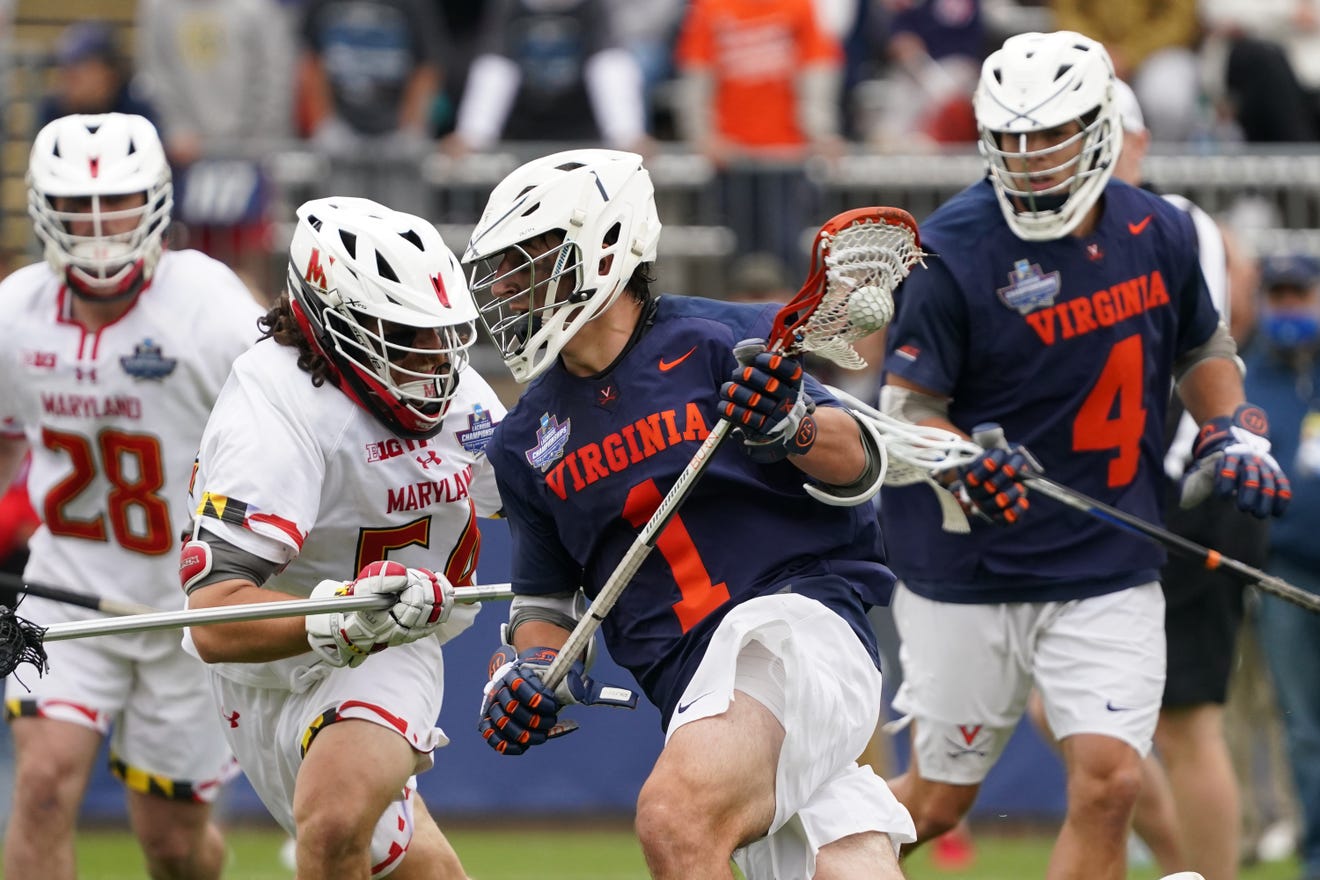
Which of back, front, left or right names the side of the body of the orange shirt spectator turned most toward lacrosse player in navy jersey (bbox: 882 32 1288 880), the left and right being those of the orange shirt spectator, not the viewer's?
front

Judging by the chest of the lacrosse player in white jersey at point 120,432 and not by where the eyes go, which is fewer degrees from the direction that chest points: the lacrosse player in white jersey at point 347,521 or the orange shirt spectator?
the lacrosse player in white jersey

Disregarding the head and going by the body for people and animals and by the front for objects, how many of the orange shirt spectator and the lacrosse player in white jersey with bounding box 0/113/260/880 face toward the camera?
2

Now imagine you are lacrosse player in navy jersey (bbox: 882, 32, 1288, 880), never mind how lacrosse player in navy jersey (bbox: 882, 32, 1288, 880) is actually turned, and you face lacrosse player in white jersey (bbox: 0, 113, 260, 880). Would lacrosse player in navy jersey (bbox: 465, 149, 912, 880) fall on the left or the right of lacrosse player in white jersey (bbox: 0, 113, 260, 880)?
left

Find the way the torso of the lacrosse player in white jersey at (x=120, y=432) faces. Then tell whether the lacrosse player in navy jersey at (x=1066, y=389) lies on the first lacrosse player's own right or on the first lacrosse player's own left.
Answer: on the first lacrosse player's own left

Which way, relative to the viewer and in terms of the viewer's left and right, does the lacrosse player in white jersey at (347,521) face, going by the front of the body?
facing the viewer and to the right of the viewer

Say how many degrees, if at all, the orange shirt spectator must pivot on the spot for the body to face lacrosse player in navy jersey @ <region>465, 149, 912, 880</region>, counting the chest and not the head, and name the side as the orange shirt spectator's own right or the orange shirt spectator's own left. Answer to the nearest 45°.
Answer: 0° — they already face them

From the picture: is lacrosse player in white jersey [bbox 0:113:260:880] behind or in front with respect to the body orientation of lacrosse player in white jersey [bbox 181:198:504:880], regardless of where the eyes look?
behind

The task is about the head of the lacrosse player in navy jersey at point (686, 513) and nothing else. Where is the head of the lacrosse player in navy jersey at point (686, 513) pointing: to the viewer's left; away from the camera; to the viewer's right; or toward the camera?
to the viewer's left

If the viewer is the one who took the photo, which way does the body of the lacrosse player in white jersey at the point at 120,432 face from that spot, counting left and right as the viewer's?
facing the viewer

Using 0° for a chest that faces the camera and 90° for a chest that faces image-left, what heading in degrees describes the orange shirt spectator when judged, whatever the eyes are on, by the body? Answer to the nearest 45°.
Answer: approximately 0°
